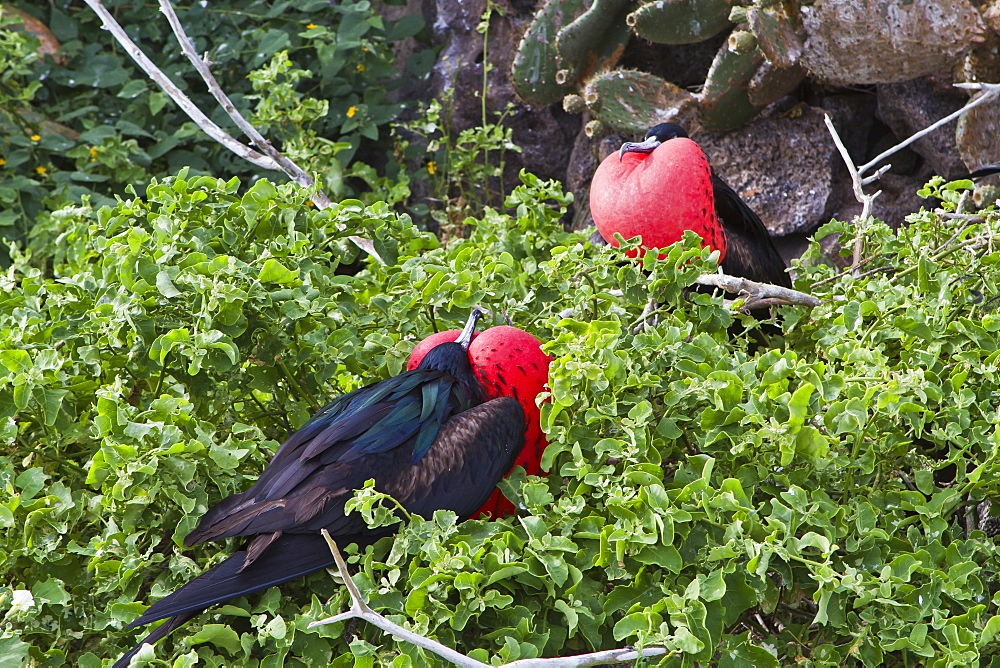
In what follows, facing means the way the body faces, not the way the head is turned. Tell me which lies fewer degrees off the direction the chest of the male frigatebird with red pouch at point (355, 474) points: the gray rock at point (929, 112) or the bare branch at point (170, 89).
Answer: the gray rock

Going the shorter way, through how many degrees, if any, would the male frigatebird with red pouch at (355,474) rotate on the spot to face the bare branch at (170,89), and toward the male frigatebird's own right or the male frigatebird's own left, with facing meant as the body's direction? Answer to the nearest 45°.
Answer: approximately 45° to the male frigatebird's own left

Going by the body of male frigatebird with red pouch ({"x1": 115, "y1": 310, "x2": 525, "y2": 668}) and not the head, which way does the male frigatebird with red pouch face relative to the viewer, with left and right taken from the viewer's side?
facing away from the viewer and to the right of the viewer

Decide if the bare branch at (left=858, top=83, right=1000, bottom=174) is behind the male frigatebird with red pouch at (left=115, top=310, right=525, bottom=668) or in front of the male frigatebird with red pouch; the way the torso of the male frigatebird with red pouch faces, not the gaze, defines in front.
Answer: in front

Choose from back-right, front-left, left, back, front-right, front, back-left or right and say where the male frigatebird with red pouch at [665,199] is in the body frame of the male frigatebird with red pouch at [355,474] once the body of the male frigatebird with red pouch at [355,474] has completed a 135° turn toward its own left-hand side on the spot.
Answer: back-right

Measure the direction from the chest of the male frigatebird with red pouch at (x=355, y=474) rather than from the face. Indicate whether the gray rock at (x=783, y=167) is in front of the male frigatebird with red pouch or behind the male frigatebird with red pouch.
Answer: in front

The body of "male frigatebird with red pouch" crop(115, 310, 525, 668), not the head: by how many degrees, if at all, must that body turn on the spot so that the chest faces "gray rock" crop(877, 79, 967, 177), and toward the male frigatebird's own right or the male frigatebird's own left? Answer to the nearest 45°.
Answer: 0° — it already faces it

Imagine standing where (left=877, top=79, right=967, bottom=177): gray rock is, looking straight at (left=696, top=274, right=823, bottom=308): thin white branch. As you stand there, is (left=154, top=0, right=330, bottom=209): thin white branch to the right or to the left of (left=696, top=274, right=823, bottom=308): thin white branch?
right

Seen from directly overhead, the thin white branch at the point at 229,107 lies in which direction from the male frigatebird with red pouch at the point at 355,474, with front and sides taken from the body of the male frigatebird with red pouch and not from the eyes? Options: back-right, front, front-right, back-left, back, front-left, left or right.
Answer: front-left
